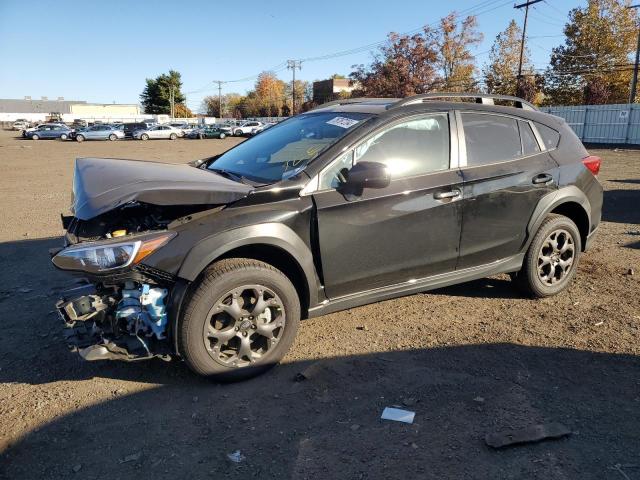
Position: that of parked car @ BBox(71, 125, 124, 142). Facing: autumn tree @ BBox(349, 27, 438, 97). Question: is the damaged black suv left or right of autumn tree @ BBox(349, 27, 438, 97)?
right

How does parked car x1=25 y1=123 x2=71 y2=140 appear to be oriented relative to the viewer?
to the viewer's left

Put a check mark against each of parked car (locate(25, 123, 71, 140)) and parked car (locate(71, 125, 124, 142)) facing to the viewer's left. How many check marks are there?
2

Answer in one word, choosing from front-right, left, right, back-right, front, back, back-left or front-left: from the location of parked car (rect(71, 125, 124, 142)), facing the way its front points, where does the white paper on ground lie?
left

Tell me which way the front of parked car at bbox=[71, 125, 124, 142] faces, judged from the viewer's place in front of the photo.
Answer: facing to the left of the viewer

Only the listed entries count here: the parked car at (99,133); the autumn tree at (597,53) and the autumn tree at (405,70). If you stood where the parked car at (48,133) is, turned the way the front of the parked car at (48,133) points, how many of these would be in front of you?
0

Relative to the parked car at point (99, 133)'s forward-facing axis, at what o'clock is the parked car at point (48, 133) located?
the parked car at point (48, 133) is roughly at 1 o'clock from the parked car at point (99, 133).

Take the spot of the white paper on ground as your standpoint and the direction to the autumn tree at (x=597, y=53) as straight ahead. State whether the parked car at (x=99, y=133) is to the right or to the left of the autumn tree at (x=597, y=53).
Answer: left

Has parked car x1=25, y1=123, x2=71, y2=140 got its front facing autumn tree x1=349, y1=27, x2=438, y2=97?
no

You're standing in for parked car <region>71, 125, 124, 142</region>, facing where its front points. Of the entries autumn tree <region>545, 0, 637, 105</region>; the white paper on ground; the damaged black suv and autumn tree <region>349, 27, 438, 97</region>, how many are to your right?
0

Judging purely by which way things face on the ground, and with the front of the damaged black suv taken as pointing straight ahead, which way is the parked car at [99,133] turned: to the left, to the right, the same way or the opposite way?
the same way

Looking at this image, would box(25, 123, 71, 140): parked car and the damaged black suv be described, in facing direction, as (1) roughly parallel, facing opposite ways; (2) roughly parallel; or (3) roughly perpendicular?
roughly parallel

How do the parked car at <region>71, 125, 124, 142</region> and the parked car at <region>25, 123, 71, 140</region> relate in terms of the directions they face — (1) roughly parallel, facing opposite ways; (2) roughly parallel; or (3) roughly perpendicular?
roughly parallel

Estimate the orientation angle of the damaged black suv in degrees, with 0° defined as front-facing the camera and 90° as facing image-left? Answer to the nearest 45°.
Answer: approximately 45°

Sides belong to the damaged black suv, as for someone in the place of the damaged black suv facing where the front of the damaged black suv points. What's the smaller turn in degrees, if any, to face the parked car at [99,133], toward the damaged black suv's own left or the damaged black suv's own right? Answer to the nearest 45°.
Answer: approximately 90° to the damaged black suv's own right

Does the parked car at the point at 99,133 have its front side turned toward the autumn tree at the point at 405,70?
no
